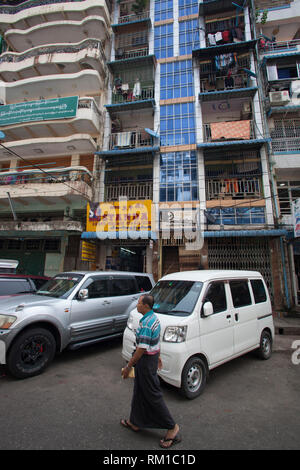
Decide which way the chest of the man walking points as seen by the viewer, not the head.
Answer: to the viewer's left

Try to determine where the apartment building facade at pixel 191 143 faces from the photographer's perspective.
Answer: facing the viewer

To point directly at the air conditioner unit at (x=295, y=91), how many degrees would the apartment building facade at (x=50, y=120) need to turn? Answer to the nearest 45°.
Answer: approximately 45° to its left

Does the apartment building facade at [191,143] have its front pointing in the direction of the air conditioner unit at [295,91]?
no

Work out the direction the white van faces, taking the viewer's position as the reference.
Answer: facing the viewer and to the left of the viewer

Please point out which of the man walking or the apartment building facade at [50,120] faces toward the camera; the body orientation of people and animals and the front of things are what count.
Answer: the apartment building facade

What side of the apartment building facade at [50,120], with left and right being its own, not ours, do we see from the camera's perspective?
front

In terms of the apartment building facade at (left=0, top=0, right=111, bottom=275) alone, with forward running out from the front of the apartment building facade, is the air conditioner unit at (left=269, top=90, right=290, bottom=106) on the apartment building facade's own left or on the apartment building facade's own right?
on the apartment building facade's own left

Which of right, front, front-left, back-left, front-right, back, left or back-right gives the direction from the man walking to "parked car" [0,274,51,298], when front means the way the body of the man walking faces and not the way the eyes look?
front-right

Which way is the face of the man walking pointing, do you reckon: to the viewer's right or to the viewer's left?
to the viewer's left

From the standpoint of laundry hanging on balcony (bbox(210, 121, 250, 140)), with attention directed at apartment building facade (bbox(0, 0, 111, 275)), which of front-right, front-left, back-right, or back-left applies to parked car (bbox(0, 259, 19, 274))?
front-left

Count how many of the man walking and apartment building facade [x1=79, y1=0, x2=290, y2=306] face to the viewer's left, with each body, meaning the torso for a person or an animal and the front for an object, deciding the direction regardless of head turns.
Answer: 1

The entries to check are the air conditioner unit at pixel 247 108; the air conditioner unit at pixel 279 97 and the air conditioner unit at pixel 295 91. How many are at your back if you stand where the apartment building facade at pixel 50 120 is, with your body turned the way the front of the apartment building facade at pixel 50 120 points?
0

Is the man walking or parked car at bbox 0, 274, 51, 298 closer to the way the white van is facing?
the man walking

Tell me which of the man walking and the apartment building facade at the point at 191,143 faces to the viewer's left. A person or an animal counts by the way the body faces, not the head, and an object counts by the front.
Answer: the man walking
